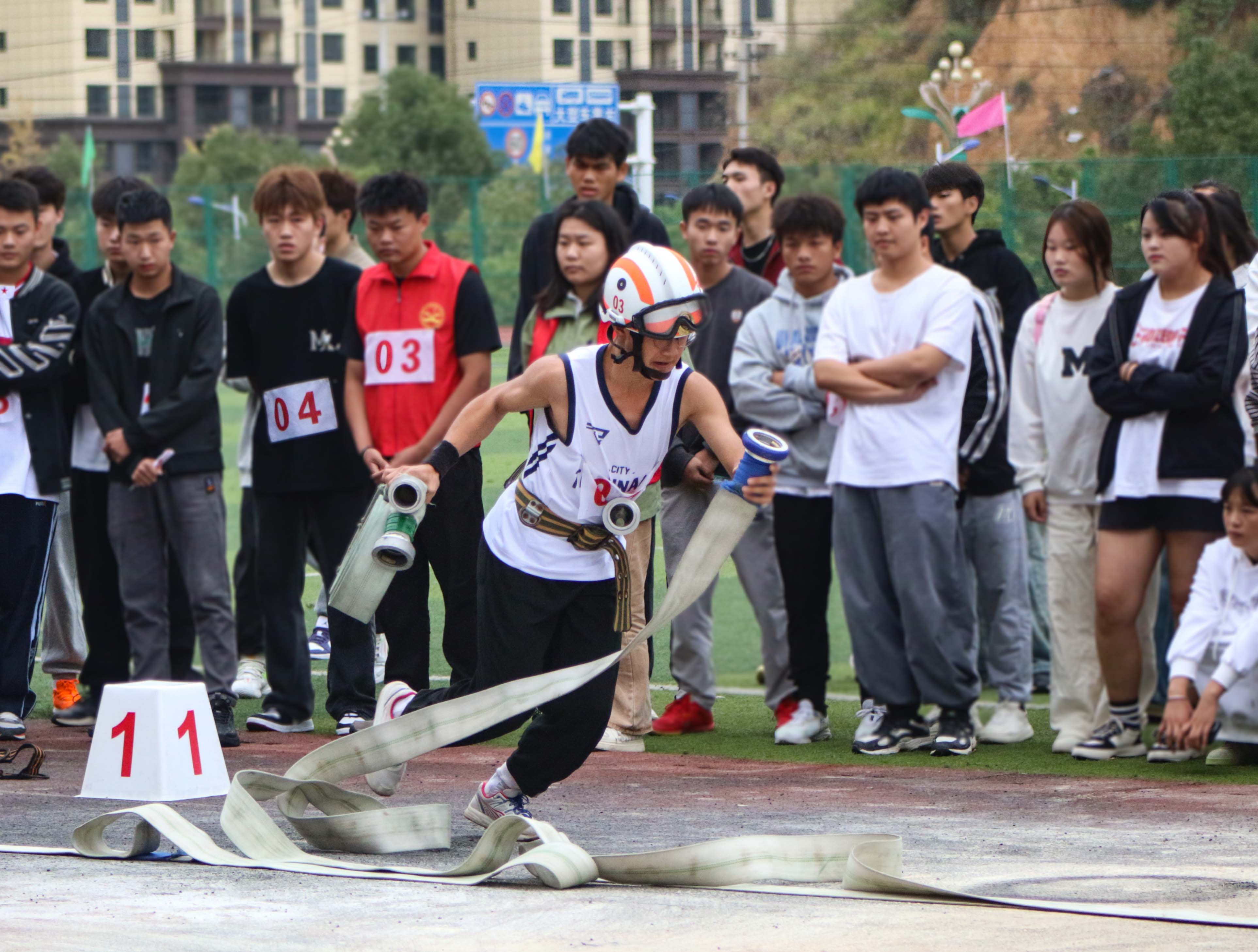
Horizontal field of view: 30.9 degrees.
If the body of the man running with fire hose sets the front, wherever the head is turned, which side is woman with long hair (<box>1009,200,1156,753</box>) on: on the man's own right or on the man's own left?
on the man's own left

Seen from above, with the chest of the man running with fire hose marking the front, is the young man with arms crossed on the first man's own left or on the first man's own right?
on the first man's own left

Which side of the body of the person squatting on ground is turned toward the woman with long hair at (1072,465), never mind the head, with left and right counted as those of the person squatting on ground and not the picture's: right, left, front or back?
right

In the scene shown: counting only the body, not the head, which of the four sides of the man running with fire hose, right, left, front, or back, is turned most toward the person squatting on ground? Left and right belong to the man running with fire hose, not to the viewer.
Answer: left
